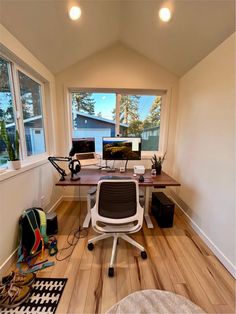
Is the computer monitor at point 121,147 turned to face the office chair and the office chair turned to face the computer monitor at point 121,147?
yes

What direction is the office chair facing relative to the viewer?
away from the camera

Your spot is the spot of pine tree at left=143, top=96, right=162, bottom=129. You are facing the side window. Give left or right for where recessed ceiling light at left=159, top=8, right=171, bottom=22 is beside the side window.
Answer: left

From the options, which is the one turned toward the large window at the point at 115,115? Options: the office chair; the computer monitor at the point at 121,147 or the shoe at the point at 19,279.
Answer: the office chair

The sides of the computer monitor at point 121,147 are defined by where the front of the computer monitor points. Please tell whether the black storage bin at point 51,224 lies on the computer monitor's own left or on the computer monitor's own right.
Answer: on the computer monitor's own right

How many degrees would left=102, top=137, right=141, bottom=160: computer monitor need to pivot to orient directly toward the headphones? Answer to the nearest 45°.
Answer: approximately 45° to its right

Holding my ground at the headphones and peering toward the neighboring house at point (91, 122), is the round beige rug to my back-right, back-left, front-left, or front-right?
back-right

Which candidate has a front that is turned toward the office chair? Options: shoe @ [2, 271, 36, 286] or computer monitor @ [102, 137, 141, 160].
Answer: the computer monitor
